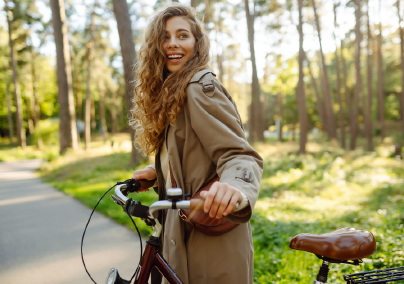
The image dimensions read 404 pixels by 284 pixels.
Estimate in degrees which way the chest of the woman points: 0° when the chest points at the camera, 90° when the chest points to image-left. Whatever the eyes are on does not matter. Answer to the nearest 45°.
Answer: approximately 45°
